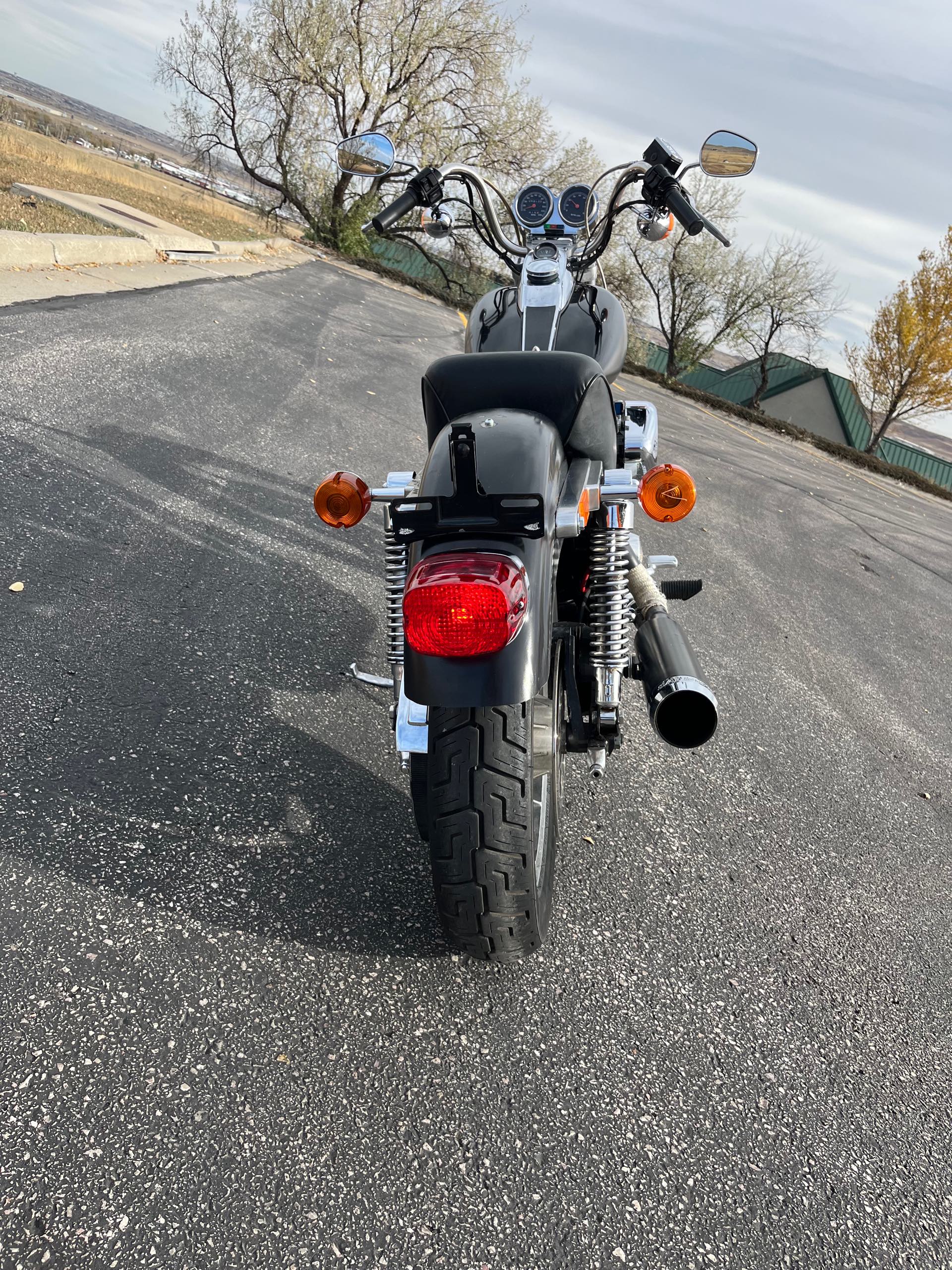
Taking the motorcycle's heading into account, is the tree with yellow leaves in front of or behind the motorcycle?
in front

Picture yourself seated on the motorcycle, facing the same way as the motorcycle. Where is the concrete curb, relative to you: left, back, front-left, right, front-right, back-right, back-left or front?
front-left

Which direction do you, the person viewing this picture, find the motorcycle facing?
facing away from the viewer
